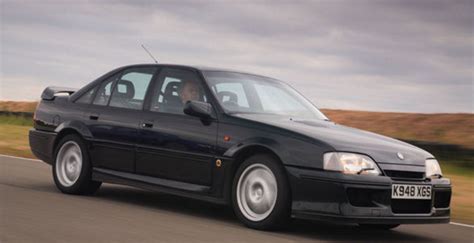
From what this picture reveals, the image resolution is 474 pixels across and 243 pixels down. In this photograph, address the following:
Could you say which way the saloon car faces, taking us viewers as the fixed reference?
facing the viewer and to the right of the viewer
